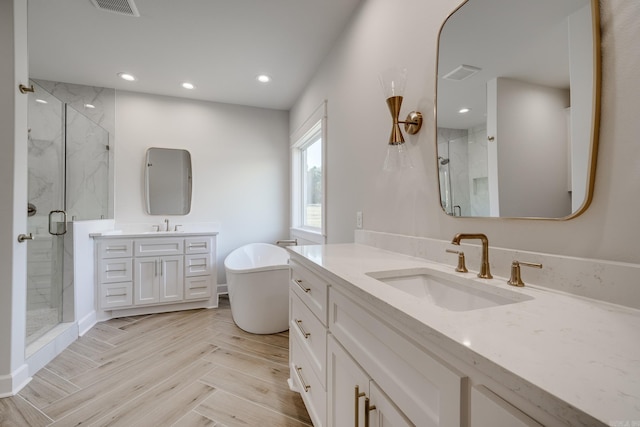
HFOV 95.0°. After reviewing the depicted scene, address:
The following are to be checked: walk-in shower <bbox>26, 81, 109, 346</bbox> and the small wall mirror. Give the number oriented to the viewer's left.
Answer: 0

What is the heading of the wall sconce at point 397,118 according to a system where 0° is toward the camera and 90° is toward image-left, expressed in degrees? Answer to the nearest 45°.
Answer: approximately 45°

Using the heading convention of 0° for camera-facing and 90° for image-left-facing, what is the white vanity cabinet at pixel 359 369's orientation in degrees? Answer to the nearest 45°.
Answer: approximately 45°

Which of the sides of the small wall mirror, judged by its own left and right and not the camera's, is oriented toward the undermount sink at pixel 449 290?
front

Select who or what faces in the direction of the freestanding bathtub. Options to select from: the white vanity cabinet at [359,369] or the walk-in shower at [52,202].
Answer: the walk-in shower

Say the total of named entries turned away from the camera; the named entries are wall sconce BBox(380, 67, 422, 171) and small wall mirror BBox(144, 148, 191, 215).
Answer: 0

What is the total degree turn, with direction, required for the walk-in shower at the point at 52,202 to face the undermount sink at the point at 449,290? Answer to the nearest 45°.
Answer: approximately 45° to its right

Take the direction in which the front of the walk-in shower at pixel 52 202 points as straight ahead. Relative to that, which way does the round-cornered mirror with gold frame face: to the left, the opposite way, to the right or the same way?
the opposite way

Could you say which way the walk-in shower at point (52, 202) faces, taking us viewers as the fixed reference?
facing the viewer and to the right of the viewer

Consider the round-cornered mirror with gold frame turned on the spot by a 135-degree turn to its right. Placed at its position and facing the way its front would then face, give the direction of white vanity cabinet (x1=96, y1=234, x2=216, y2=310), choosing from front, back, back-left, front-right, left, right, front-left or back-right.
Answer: left
